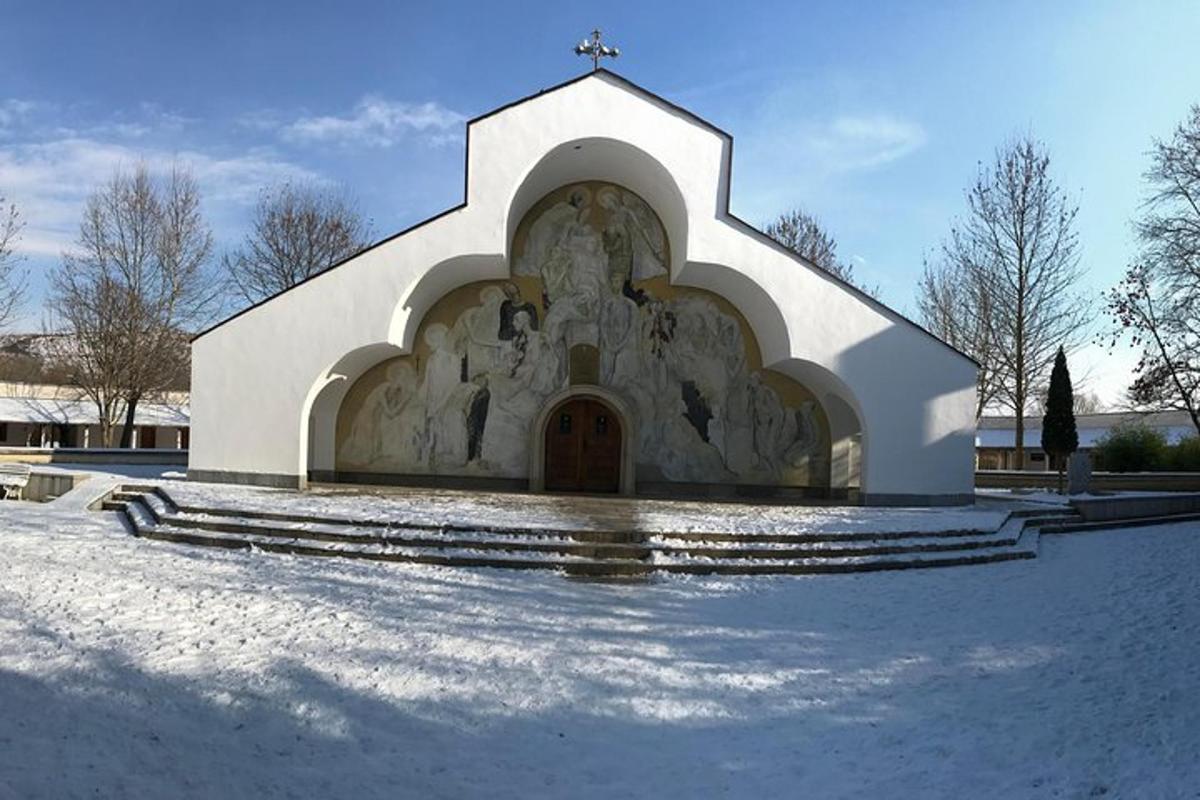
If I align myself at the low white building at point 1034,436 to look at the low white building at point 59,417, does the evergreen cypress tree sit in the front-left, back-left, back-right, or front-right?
front-left

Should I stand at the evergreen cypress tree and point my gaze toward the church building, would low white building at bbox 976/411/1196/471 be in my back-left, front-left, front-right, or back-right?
back-right

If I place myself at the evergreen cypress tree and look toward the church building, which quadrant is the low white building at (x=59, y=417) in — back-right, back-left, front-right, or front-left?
front-right

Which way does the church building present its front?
toward the camera

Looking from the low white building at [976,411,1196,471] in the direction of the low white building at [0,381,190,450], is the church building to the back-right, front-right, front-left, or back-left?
front-left

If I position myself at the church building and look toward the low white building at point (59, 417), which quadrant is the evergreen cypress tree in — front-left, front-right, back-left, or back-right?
back-right

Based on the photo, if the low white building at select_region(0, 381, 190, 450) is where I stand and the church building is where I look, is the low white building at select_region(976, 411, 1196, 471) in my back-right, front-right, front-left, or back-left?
front-left

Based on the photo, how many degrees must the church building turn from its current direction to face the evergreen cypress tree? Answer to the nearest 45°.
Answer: approximately 90° to its left

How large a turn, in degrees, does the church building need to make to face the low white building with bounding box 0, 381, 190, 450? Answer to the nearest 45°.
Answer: approximately 135° to its right

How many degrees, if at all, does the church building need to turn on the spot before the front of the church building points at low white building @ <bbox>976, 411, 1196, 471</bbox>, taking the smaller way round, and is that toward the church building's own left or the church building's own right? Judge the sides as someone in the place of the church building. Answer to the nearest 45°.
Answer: approximately 135° to the church building's own left
